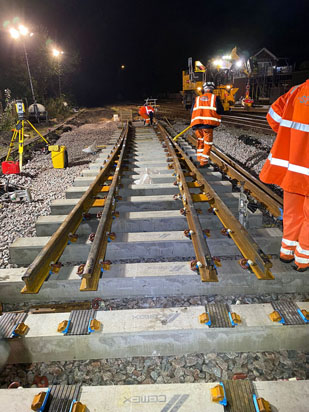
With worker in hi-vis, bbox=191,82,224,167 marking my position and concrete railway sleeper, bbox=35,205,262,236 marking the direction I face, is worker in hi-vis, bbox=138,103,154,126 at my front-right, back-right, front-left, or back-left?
back-right

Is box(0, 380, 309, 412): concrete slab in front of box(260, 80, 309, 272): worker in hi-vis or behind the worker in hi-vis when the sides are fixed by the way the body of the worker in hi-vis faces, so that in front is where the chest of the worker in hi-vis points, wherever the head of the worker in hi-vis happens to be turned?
behind

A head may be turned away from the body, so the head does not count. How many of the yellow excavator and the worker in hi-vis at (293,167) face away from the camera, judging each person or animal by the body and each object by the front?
1

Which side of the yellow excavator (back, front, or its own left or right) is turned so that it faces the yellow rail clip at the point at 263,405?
front

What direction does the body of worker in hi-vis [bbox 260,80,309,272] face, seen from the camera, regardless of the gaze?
away from the camera

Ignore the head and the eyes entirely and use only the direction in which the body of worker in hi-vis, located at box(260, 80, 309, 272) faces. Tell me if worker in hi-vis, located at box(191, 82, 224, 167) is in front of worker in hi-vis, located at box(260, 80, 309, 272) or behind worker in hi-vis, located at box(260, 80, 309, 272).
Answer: in front

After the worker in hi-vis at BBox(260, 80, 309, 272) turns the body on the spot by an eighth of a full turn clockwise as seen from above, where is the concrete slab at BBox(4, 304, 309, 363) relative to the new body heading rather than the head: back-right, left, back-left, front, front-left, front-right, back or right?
back

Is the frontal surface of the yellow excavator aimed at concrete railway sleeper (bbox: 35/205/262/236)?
yes

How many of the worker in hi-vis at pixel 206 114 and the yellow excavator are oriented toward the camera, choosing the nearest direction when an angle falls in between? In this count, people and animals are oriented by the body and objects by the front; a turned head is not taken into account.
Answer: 1
